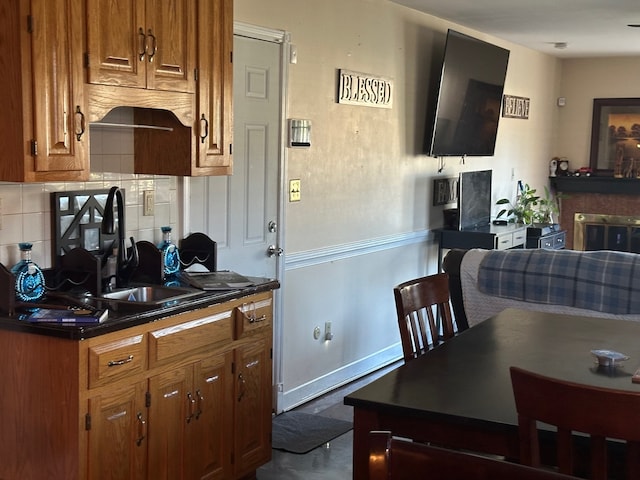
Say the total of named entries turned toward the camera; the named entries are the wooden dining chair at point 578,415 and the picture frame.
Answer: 1

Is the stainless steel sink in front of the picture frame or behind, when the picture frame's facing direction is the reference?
in front

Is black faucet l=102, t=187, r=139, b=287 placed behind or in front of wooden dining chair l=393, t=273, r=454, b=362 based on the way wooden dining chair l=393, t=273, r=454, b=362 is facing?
behind

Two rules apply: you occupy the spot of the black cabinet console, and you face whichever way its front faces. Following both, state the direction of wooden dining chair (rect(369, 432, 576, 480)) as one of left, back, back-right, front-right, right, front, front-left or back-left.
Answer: front-right

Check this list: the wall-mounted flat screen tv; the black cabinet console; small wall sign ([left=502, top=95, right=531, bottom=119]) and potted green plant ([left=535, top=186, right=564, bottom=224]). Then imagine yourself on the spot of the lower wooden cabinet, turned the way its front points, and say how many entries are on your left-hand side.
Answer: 4

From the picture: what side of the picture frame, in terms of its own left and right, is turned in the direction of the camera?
front

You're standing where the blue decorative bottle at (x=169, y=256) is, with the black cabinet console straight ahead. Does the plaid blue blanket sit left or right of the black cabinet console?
right

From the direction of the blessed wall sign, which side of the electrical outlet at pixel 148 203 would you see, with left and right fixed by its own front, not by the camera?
left

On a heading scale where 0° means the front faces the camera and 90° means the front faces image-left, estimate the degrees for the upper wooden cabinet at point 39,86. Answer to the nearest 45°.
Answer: approximately 315°

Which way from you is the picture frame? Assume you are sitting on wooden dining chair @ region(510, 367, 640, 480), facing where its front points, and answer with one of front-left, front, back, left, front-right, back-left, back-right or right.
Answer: front-left

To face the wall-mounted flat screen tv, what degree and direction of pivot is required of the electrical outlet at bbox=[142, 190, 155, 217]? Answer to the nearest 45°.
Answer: approximately 90° to its left

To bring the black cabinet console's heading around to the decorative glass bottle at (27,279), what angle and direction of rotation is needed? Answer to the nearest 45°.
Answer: approximately 90° to its right

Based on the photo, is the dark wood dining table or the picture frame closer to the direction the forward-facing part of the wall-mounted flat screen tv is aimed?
the dark wood dining table

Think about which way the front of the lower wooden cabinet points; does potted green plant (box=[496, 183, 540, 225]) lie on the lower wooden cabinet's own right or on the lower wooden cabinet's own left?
on the lower wooden cabinet's own left

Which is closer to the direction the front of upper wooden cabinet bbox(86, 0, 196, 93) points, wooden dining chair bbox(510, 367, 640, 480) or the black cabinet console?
the wooden dining chair

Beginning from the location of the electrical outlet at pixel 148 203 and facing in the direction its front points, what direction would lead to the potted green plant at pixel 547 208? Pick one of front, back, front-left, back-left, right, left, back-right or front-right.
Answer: left

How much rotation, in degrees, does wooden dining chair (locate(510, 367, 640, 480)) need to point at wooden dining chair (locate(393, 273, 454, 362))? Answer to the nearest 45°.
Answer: approximately 90° to its left
